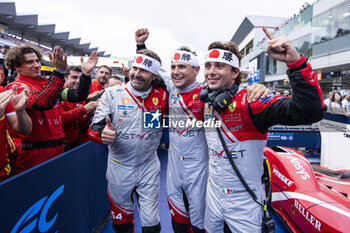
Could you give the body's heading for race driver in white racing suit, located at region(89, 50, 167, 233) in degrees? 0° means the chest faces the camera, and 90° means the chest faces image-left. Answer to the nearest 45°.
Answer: approximately 0°

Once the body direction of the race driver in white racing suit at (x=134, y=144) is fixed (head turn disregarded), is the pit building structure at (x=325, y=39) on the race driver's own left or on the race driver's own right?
on the race driver's own left

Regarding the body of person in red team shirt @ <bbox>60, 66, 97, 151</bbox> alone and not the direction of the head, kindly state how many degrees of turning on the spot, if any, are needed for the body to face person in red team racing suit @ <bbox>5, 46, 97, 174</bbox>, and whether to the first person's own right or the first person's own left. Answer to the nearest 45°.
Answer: approximately 45° to the first person's own right

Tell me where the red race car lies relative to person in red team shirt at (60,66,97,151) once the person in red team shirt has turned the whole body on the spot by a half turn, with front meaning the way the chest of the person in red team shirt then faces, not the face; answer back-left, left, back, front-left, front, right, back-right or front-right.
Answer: back

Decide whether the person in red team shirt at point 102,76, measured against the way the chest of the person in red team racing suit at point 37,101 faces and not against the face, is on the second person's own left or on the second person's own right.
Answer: on the second person's own left

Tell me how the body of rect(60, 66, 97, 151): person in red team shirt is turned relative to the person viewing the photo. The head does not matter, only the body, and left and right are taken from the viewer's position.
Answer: facing the viewer and to the right of the viewer

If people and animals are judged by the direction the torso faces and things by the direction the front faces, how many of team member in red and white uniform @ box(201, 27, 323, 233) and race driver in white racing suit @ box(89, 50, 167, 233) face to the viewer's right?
0

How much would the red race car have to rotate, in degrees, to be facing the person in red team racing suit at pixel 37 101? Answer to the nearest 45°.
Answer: approximately 90° to its right

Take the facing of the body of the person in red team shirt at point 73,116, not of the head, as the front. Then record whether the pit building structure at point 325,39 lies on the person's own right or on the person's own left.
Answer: on the person's own left

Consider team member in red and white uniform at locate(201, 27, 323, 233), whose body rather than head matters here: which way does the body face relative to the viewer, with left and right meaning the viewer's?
facing the viewer and to the left of the viewer

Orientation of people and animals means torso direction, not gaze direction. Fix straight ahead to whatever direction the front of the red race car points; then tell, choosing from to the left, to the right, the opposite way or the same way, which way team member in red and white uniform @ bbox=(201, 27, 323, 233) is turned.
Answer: to the right

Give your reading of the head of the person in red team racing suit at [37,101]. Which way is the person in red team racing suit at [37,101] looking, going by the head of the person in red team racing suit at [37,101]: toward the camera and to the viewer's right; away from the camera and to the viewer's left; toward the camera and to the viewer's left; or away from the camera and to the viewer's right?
toward the camera and to the viewer's right
